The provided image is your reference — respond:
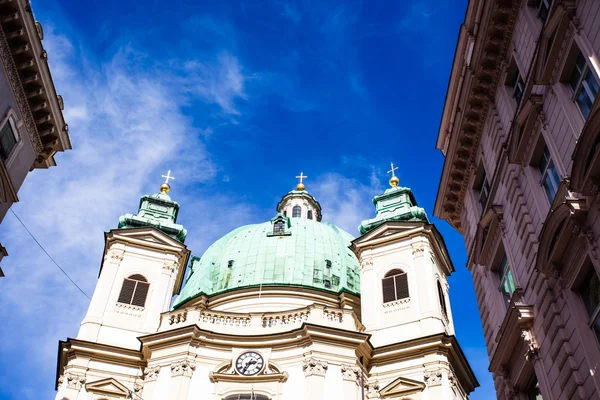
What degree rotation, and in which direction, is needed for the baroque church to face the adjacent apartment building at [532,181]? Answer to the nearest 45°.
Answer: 0° — it already faces it

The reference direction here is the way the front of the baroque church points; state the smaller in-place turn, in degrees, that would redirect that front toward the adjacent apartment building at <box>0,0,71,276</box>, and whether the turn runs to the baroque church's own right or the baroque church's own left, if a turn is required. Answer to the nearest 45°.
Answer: approximately 45° to the baroque church's own right

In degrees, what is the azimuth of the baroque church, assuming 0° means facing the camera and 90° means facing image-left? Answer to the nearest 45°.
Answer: approximately 0°
